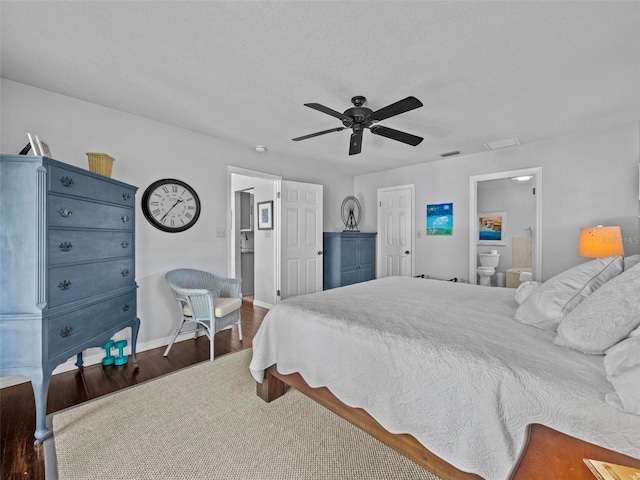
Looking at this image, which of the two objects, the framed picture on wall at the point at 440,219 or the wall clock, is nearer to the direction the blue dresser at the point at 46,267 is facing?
the framed picture on wall

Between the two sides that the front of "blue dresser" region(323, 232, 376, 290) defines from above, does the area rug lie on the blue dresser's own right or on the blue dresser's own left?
on the blue dresser's own right

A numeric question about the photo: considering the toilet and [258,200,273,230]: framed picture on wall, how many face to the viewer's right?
0

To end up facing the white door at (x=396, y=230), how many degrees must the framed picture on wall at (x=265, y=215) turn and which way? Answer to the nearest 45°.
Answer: approximately 135° to its left

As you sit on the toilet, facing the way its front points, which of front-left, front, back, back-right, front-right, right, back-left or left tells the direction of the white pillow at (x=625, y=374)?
front-left

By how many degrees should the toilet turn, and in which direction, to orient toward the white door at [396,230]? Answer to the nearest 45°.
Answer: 0° — it already faces it

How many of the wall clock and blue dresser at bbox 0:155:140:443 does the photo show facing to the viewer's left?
0

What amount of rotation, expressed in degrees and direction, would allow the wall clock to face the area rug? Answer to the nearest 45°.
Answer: approximately 45° to its right

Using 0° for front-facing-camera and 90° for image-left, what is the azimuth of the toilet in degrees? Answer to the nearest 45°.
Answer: approximately 45°

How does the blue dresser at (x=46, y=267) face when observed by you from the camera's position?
facing the viewer and to the right of the viewer

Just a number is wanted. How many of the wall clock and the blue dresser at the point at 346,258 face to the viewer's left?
0

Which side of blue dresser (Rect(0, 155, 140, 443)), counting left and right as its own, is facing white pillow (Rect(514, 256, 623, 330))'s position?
front

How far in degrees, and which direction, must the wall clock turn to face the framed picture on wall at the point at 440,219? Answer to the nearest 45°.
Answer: approximately 45° to its left

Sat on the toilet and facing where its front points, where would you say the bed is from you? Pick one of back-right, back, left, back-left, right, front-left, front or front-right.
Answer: front-left

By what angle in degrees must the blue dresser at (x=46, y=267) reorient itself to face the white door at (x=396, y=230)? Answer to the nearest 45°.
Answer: approximately 45° to its left

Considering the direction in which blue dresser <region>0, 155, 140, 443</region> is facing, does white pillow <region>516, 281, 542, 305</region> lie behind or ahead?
ahead
